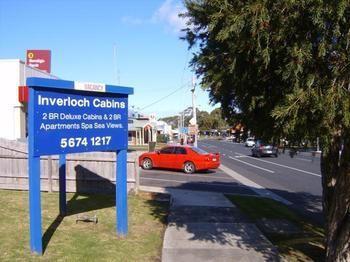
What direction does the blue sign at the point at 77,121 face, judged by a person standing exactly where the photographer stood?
facing the viewer and to the right of the viewer

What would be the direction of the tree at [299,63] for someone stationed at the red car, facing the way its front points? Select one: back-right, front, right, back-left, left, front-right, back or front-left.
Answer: back-left

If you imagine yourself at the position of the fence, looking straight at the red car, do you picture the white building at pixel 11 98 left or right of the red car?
left

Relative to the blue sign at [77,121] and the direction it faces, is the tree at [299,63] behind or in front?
in front

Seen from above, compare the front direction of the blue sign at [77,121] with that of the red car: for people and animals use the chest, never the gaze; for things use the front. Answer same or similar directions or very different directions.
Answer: very different directions
